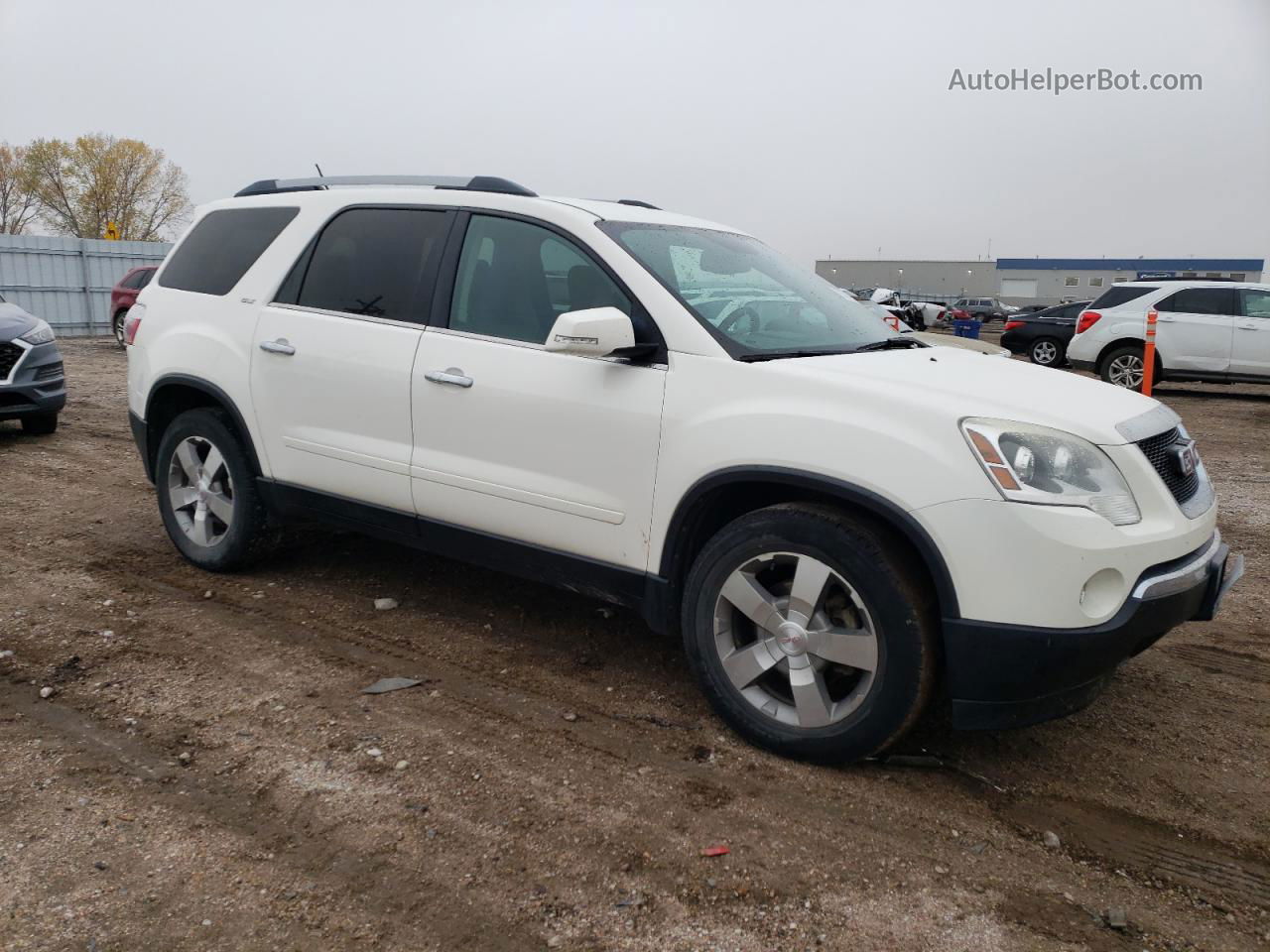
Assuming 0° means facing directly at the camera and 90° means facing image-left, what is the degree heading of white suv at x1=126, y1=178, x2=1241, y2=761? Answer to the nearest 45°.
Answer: approximately 315°

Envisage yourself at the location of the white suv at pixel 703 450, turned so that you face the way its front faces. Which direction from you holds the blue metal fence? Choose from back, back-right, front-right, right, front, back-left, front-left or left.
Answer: back

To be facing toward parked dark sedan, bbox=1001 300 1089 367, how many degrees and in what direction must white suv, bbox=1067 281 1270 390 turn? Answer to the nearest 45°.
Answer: approximately 135° to its left

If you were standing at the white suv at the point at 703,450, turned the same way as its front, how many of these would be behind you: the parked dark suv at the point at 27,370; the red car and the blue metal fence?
3

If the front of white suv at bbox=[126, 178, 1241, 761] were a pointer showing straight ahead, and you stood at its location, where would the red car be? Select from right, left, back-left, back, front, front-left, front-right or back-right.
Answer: back

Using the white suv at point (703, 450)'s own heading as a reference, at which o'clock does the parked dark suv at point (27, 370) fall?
The parked dark suv is roughly at 6 o'clock from the white suv.

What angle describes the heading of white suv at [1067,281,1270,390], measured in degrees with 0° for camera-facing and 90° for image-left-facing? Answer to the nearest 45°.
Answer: approximately 270°

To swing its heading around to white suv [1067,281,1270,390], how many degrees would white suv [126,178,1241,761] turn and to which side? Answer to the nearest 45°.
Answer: approximately 90° to its left
